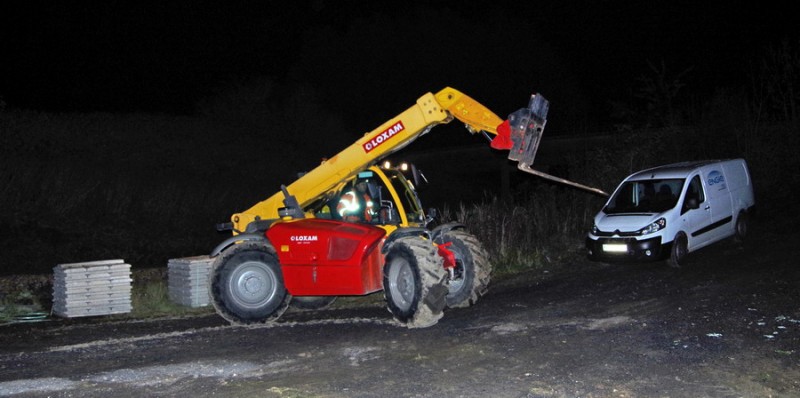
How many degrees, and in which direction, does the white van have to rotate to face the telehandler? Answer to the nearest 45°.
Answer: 0° — it already faces it

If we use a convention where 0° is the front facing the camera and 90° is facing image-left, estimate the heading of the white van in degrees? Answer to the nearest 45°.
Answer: approximately 45°

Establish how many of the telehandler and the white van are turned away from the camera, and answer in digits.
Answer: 0

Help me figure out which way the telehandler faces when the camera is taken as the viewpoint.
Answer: facing the viewer and to the right of the viewer
